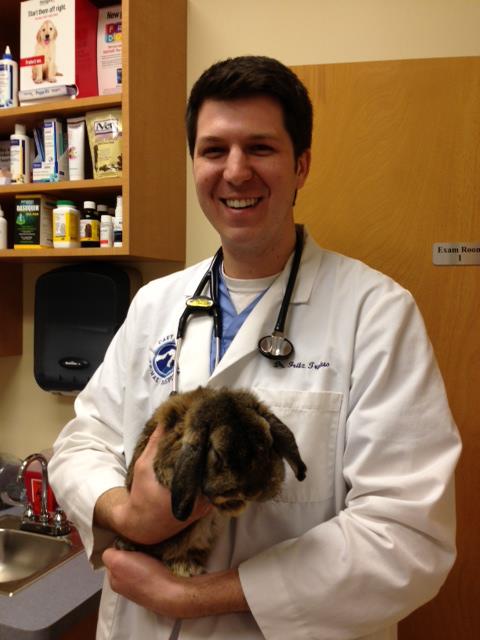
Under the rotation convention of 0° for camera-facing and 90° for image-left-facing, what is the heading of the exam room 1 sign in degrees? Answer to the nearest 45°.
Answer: approximately 0°

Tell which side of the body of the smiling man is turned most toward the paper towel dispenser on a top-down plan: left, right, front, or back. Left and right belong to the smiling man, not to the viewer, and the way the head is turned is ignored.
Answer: right

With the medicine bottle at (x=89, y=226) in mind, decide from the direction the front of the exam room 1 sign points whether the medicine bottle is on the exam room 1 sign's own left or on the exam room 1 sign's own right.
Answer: on the exam room 1 sign's own right

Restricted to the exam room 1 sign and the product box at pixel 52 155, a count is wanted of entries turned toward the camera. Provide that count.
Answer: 2

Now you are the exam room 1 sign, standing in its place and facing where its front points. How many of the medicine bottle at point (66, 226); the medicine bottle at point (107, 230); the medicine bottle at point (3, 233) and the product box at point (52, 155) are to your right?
4

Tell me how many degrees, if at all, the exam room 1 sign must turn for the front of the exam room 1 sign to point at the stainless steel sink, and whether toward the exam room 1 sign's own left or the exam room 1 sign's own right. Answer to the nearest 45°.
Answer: approximately 90° to the exam room 1 sign's own right
